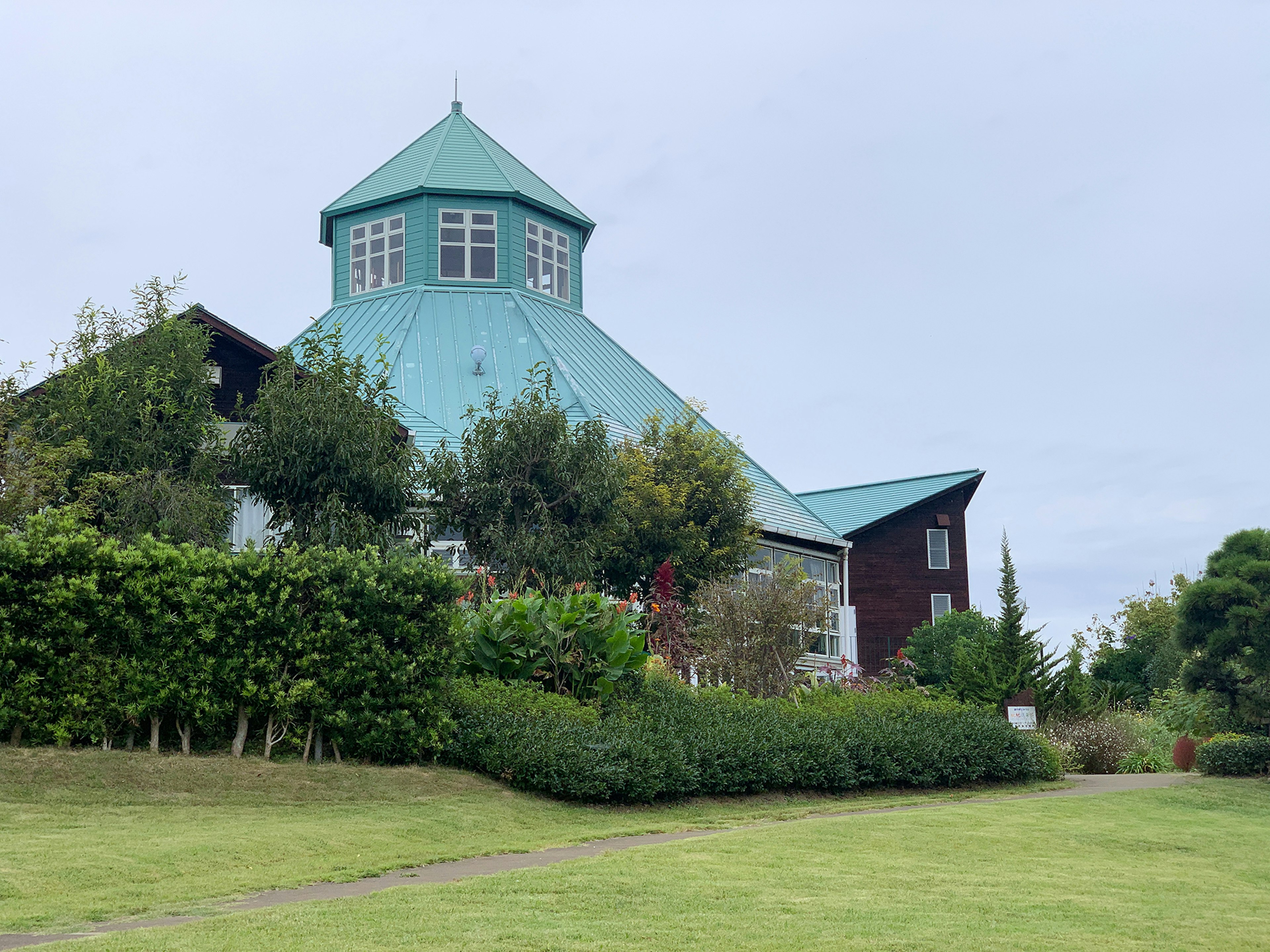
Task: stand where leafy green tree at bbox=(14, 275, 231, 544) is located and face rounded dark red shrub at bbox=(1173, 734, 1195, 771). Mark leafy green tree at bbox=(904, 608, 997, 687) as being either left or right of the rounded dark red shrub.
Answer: left

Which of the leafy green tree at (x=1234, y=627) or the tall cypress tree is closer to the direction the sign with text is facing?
the leafy green tree

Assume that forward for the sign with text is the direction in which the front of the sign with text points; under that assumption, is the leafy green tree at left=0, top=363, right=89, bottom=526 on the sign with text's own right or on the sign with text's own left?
on the sign with text's own right

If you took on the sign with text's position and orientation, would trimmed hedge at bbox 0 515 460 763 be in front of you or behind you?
in front

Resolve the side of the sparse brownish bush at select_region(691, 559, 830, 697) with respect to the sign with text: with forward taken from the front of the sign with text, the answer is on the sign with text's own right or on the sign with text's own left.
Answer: on the sign with text's own right

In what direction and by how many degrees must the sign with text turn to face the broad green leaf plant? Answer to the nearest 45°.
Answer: approximately 45° to its right

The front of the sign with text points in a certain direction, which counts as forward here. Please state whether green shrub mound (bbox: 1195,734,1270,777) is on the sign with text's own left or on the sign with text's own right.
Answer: on the sign with text's own left

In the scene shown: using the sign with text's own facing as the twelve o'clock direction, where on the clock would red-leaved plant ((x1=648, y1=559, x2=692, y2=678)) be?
The red-leaved plant is roughly at 3 o'clock from the sign with text.

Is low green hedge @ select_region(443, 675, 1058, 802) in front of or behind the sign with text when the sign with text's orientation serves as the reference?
in front

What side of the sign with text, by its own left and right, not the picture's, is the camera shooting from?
front
